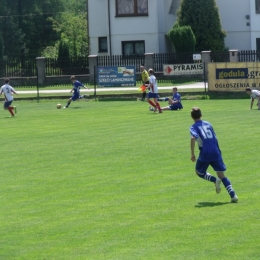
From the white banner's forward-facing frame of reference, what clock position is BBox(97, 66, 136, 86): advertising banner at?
The advertising banner is roughly at 2 o'clock from the white banner.

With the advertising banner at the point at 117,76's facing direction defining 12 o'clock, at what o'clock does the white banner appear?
The white banner is roughly at 8 o'clock from the advertising banner.

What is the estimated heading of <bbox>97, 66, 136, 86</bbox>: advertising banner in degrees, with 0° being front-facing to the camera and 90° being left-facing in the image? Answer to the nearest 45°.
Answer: approximately 0°

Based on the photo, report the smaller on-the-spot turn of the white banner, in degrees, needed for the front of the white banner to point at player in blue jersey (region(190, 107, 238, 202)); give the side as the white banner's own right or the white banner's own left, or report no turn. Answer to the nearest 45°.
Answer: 0° — it already faces them

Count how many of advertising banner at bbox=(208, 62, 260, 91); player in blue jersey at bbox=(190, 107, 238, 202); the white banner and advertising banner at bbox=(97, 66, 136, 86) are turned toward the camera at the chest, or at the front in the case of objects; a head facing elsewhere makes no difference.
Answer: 3

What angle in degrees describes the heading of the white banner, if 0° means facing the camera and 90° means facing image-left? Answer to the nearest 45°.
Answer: approximately 0°

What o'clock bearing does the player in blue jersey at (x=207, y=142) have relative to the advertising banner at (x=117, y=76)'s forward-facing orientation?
The player in blue jersey is roughly at 12 o'clock from the advertising banner.

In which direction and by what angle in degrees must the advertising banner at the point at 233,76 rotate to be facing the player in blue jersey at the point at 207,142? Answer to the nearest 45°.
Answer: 0° — it already faces them

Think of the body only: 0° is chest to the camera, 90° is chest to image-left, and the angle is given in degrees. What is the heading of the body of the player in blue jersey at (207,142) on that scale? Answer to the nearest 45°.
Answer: approximately 135°

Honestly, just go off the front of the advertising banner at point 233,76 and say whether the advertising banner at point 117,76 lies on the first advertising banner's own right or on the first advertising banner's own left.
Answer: on the first advertising banner's own right
